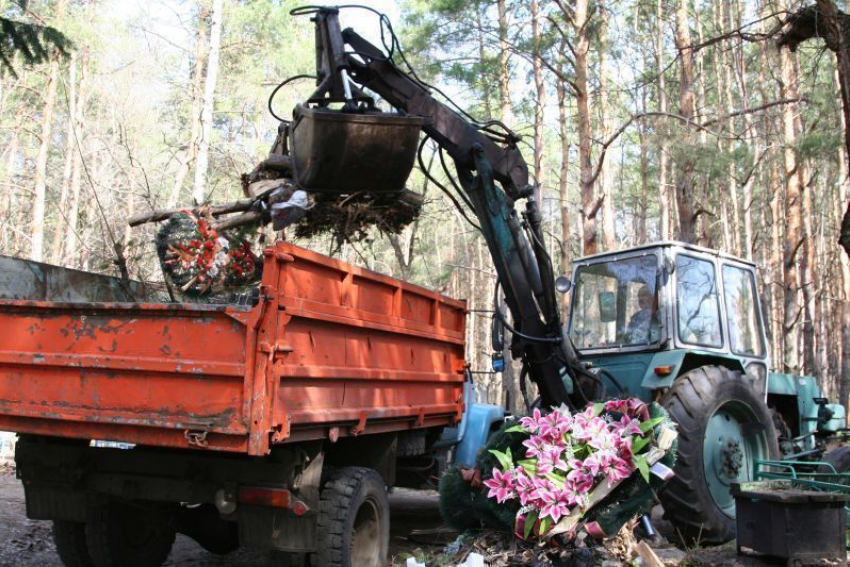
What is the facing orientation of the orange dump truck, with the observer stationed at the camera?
facing away from the viewer and to the right of the viewer

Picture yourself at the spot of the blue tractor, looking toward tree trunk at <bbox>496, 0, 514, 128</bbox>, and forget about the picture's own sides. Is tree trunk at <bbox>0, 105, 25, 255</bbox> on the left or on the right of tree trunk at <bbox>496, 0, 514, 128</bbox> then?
left

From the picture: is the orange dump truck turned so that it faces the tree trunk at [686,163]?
yes

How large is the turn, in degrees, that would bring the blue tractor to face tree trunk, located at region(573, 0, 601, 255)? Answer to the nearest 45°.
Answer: approximately 45° to its left

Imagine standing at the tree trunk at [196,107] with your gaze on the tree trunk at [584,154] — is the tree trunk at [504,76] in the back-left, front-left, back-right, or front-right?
front-left

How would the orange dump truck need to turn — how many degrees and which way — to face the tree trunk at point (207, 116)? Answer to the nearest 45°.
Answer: approximately 45° to its left

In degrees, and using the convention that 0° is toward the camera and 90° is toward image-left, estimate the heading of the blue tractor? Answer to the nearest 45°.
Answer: approximately 225°

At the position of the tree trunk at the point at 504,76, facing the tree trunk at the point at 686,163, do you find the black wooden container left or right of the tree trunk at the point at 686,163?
right

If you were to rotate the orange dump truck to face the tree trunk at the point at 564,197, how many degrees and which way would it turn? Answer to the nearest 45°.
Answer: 0° — it already faces it

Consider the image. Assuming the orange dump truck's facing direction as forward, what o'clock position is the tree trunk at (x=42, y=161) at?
The tree trunk is roughly at 10 o'clock from the orange dump truck.

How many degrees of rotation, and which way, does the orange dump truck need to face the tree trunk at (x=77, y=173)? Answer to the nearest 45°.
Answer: approximately 45° to its left

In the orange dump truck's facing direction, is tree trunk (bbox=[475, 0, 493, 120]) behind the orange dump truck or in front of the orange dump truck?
in front

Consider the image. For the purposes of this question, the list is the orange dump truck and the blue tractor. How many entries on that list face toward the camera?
0

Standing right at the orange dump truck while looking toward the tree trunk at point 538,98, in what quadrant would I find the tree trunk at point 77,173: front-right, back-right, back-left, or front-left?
front-left

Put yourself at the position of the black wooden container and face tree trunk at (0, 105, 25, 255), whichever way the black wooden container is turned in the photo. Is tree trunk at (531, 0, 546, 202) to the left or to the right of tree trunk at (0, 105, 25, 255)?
right

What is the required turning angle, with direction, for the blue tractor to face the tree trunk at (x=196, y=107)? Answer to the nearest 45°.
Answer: approximately 90° to its left

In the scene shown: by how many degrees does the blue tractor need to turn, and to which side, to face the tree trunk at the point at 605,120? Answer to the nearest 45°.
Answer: approximately 45° to its left
